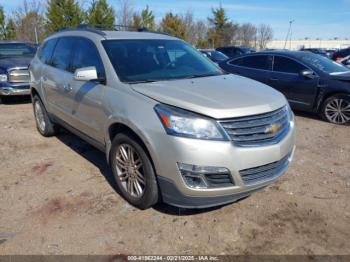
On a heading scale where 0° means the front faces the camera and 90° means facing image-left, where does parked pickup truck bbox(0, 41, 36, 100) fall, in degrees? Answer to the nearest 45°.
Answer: approximately 0°

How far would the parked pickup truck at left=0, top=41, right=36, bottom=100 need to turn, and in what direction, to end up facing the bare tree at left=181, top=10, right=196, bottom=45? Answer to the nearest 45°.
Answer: approximately 135° to its left

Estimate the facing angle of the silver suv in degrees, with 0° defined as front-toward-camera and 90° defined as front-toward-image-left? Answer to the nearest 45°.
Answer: approximately 315°

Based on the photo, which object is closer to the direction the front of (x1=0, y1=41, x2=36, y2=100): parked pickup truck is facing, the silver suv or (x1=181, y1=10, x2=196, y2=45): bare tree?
the silver suv

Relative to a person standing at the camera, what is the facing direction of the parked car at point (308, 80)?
facing the viewer and to the right of the viewer

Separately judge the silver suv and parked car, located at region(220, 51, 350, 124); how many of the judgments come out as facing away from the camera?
0

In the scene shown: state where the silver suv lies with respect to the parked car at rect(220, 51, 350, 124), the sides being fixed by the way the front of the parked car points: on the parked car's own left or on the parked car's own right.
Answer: on the parked car's own right

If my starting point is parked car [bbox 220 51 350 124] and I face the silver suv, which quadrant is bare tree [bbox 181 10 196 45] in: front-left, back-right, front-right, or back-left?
back-right

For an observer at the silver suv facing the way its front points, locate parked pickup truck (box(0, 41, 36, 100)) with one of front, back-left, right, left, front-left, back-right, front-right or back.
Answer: back

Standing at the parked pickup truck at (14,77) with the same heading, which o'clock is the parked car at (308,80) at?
the parked car at (308,80) is roughly at 10 o'clock from the parked pickup truck at (14,77).

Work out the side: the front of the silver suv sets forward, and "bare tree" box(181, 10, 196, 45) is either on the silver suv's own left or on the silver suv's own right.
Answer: on the silver suv's own left

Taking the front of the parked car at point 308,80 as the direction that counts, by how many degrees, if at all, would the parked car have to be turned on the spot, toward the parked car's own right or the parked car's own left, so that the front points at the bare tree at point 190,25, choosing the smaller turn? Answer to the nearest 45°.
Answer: approximately 135° to the parked car's own left
